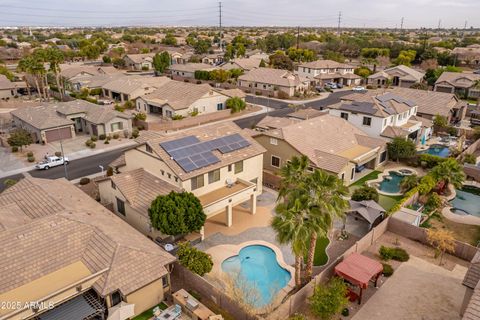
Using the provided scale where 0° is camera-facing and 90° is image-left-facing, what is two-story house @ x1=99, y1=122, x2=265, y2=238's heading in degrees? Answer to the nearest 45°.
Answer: approximately 135°

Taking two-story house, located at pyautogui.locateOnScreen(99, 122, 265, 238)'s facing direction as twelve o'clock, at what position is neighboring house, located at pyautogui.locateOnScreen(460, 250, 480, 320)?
The neighboring house is roughly at 6 o'clock from the two-story house.

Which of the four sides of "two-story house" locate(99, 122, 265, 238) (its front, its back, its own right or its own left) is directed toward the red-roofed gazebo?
back

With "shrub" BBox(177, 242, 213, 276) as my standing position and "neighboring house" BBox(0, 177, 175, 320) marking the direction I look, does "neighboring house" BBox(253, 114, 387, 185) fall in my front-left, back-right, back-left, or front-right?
back-right

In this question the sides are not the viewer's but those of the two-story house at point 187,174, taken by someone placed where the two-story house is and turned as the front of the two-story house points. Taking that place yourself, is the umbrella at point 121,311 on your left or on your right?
on your left

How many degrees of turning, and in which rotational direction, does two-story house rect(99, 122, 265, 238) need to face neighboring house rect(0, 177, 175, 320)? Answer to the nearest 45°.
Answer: approximately 90° to its left

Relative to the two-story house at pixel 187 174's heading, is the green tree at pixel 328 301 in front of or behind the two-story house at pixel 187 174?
behind

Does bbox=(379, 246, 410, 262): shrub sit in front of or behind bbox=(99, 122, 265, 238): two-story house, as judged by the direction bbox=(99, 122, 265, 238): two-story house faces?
behind

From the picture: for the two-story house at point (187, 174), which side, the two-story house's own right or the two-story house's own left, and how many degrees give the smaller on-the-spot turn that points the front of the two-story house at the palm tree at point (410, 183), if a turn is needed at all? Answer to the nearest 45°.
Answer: approximately 135° to the two-story house's own right

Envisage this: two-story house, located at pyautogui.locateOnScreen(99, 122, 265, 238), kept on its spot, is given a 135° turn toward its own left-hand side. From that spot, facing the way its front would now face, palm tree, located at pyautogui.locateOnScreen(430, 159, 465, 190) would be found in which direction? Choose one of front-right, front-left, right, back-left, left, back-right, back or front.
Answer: left

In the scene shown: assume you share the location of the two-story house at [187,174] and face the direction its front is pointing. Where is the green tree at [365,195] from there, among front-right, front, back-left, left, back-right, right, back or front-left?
back-right

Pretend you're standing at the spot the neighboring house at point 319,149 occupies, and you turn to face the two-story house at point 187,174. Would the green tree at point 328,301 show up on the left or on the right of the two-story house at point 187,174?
left

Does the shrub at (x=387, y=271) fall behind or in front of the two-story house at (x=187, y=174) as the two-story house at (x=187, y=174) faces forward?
behind

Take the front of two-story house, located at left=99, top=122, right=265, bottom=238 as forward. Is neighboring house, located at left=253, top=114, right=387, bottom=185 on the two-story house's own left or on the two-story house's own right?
on the two-story house's own right

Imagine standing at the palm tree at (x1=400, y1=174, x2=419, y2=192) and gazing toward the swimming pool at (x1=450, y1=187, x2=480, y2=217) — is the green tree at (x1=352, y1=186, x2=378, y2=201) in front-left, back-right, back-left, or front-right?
back-right
